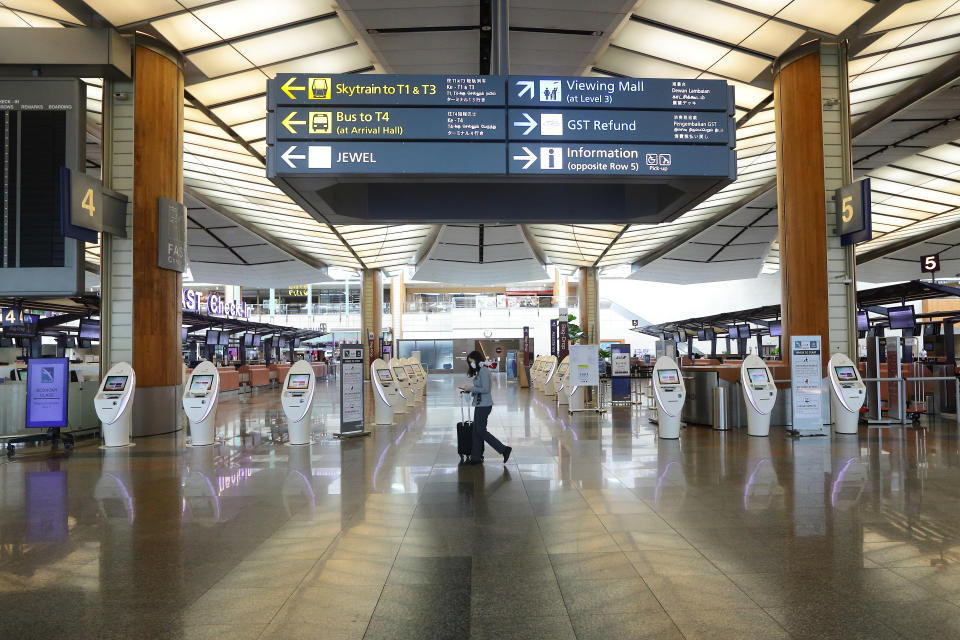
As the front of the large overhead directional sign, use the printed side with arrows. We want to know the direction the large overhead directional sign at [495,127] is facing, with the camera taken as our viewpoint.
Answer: facing the viewer

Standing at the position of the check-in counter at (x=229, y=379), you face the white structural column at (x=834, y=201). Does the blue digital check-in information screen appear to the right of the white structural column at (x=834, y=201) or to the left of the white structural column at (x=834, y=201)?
right

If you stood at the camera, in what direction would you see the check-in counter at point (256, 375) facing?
facing the viewer and to the right of the viewer

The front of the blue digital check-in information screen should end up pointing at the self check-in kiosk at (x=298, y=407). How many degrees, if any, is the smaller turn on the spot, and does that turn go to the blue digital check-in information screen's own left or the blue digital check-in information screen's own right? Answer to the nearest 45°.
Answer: approximately 45° to the blue digital check-in information screen's own left

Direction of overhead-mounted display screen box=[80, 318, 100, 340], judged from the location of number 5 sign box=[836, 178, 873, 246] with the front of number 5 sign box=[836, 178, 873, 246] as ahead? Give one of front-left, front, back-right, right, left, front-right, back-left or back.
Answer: front-right

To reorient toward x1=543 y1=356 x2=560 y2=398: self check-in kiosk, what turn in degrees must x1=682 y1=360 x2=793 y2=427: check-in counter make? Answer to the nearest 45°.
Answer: approximately 135° to its right

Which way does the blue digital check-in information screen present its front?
toward the camera
